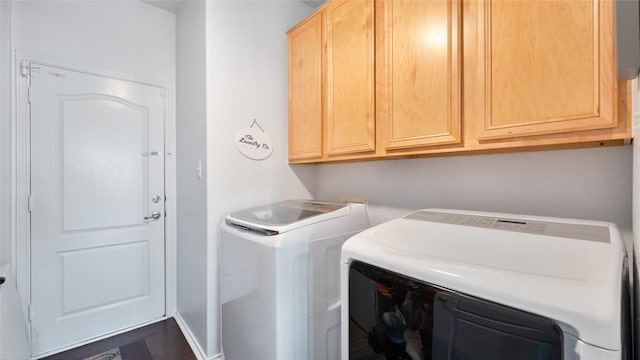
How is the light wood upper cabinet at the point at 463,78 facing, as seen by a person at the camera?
facing the viewer and to the left of the viewer

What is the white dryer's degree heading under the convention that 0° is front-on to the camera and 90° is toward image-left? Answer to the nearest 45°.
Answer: approximately 45°

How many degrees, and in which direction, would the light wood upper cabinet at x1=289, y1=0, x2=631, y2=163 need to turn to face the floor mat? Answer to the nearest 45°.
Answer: approximately 45° to its right

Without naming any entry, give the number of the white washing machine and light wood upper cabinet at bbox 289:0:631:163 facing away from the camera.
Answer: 0

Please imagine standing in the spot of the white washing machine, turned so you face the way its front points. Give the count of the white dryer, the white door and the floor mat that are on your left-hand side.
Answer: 1

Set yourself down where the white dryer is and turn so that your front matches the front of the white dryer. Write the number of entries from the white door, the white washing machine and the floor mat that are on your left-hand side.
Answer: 0

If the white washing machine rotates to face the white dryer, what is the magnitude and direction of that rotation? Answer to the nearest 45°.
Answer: approximately 90° to its left

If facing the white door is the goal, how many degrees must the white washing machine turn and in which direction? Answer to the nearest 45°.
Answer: approximately 90° to its right

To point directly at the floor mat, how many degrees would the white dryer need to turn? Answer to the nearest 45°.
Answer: approximately 45° to its right

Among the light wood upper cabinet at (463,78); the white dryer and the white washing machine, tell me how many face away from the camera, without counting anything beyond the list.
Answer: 0

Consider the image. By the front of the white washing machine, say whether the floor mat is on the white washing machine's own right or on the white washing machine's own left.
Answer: on the white washing machine's own right

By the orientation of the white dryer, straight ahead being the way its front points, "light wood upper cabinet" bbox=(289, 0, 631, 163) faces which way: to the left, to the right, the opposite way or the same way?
the same way

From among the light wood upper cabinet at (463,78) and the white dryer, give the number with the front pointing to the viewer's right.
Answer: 0
